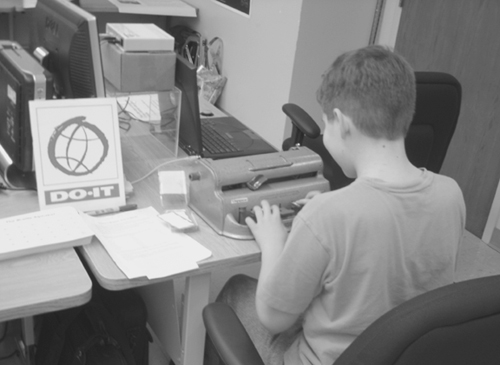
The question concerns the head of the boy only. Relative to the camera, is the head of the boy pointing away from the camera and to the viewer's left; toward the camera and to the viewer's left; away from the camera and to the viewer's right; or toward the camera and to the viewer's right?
away from the camera and to the viewer's left

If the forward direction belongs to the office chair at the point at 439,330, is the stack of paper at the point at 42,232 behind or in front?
in front

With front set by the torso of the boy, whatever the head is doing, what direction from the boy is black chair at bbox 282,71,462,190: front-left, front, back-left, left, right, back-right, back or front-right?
front-right

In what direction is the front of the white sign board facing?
toward the camera

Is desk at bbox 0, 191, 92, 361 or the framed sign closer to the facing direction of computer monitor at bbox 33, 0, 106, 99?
the framed sign

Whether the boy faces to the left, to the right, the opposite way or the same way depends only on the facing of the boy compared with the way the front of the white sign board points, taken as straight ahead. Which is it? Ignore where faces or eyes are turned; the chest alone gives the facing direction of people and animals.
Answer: the opposite way

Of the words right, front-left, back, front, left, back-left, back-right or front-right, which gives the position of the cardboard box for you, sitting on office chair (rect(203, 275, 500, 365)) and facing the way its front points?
front

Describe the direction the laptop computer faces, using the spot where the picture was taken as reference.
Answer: facing to the right of the viewer

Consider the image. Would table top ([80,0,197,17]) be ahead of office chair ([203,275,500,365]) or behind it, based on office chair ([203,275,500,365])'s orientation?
ahead

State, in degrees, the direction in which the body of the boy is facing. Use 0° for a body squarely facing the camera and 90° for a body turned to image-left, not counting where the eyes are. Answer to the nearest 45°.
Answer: approximately 135°

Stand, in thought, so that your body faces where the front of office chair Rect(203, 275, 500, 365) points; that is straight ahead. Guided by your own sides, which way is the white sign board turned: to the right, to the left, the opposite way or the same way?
the opposite way

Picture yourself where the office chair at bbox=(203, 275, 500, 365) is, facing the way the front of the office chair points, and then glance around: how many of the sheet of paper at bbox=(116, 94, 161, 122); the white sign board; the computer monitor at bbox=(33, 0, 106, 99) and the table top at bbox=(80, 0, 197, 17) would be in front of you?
4
